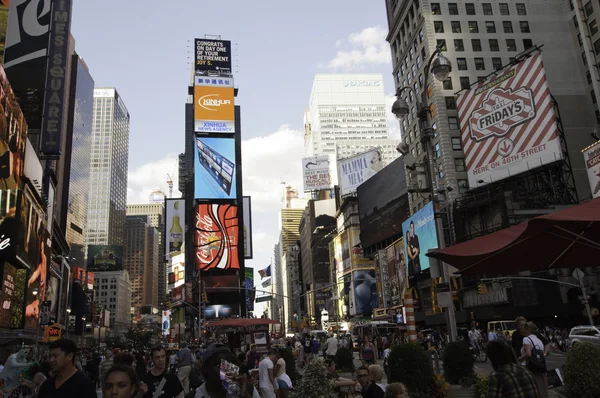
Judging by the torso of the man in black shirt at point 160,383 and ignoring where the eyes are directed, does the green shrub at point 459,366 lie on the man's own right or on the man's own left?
on the man's own left

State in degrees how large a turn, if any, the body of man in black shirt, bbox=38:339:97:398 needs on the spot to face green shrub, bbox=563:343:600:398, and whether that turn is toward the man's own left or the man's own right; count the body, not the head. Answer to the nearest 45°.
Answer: approximately 135° to the man's own left

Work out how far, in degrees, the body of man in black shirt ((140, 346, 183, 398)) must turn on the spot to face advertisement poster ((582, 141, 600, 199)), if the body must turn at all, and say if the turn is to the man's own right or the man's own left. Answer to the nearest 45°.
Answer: approximately 135° to the man's own left

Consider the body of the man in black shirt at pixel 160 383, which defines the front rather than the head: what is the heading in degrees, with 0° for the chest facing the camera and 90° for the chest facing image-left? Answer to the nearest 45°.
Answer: approximately 0°

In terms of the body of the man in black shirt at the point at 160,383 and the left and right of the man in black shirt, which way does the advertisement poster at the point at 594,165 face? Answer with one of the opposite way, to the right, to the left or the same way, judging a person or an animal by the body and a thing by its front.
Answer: to the right

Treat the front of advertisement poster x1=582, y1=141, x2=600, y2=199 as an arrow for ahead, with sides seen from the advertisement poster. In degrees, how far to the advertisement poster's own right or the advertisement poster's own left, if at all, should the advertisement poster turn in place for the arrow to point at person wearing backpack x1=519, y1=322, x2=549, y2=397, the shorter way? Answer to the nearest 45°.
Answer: approximately 45° to the advertisement poster's own left

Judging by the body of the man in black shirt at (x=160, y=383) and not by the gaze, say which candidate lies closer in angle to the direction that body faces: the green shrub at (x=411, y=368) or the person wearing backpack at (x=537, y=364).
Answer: the person wearing backpack

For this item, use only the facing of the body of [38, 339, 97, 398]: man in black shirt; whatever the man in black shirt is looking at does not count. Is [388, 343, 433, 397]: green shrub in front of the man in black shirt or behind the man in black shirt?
behind

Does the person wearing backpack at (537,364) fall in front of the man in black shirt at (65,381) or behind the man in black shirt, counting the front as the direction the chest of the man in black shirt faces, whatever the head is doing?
behind

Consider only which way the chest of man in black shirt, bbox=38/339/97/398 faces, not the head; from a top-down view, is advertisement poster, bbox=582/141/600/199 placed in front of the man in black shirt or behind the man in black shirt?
behind
